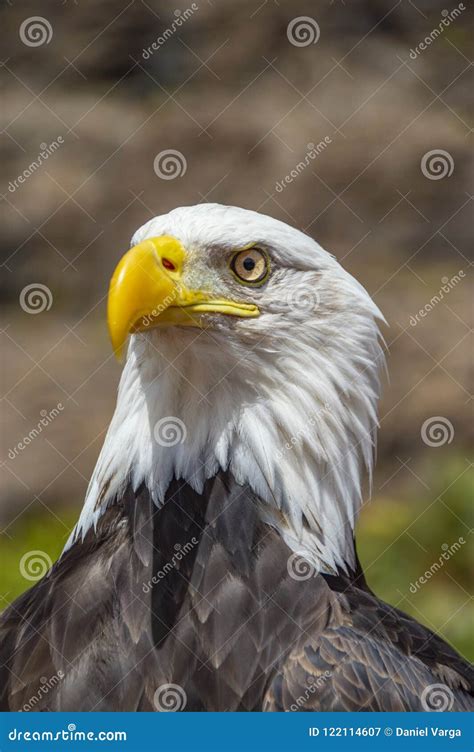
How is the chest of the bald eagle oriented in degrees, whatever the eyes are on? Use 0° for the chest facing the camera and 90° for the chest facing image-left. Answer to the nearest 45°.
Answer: approximately 45°
